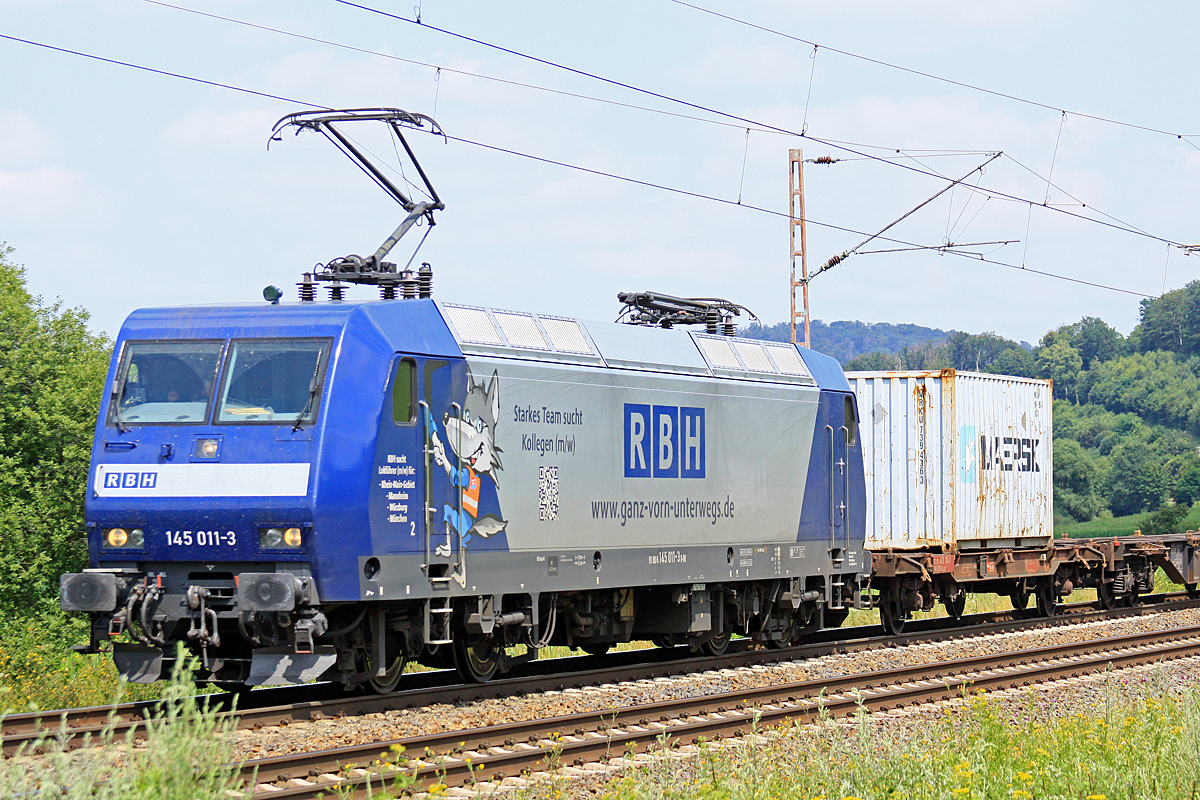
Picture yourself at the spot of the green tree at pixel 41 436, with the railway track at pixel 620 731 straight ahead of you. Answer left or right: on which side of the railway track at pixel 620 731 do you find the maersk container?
left

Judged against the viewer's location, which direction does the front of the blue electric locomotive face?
facing the viewer and to the left of the viewer

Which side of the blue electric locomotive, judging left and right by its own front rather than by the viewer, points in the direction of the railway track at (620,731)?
left

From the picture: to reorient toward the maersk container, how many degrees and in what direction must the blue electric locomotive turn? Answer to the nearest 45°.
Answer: approximately 180°
